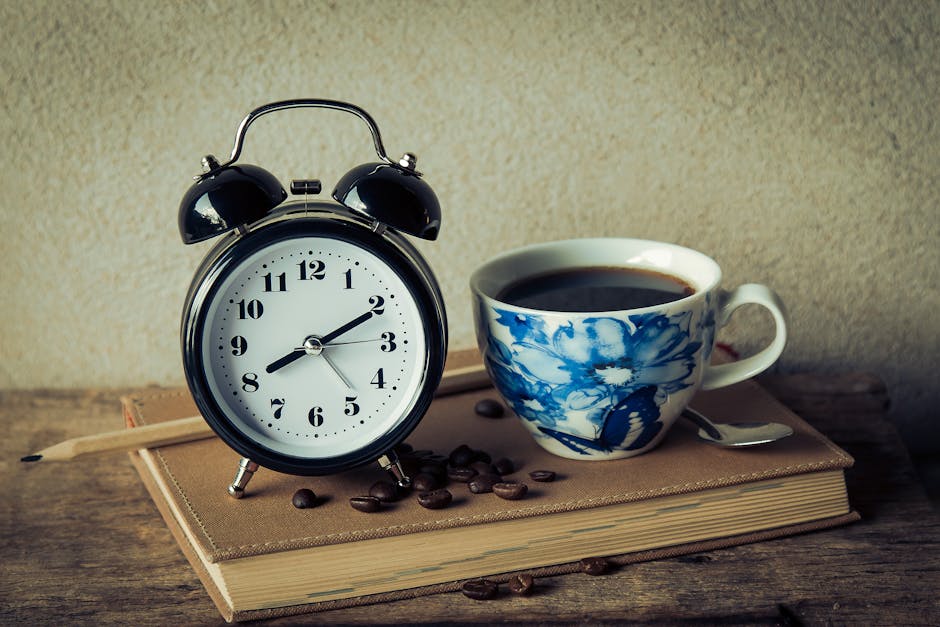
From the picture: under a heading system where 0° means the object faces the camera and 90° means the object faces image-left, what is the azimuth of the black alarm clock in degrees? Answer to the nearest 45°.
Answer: approximately 0°
